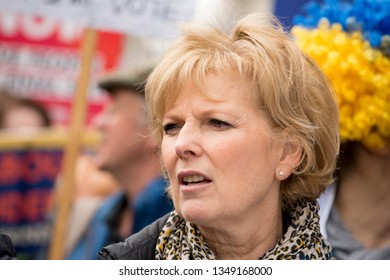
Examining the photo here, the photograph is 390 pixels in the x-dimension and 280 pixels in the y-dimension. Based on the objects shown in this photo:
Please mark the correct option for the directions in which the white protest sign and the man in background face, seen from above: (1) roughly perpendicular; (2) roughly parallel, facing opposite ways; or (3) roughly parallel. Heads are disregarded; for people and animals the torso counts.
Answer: roughly perpendicular

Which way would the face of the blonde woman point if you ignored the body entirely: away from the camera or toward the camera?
toward the camera

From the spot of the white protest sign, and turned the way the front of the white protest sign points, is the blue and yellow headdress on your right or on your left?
on your left

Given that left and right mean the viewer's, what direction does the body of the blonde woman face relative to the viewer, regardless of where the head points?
facing the viewer and to the left of the viewer

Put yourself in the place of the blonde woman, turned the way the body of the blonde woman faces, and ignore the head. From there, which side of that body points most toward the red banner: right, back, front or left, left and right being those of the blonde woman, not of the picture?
right

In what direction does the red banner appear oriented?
toward the camera

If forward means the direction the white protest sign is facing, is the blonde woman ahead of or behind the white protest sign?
ahead

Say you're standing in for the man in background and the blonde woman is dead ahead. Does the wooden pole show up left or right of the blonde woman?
right

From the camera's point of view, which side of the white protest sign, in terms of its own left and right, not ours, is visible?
front

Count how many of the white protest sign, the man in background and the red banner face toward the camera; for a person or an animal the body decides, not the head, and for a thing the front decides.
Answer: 2
